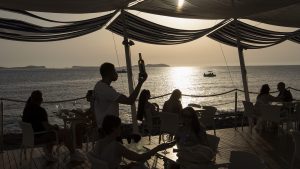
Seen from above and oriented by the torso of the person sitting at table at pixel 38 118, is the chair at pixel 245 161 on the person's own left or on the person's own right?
on the person's own right

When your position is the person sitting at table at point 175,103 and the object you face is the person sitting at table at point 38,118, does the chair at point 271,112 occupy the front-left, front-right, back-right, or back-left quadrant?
back-left

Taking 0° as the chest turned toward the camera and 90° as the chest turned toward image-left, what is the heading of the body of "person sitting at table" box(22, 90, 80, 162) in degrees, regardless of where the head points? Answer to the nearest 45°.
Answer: approximately 270°

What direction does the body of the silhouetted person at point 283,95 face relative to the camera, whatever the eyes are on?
to the viewer's left

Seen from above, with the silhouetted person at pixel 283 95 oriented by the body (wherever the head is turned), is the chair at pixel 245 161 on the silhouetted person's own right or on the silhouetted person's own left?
on the silhouetted person's own left

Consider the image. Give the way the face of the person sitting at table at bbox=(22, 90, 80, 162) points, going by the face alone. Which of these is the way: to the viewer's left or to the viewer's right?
to the viewer's right

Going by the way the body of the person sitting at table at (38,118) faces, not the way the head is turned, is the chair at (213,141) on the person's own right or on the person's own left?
on the person's own right

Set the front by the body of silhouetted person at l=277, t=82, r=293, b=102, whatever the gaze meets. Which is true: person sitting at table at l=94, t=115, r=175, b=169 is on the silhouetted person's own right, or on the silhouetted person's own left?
on the silhouetted person's own left
